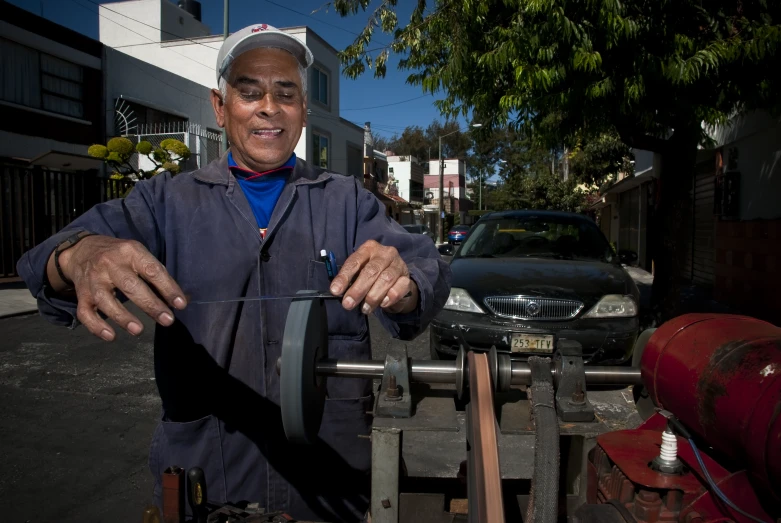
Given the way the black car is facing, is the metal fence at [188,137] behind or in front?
behind

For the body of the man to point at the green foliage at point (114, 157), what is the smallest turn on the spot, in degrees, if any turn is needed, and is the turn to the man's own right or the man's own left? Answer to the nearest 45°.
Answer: approximately 180°

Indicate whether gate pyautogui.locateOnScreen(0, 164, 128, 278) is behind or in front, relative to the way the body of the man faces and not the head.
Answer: behind

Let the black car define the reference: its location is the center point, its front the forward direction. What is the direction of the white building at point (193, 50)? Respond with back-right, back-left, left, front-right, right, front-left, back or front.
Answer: back-right

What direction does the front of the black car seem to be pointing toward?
toward the camera

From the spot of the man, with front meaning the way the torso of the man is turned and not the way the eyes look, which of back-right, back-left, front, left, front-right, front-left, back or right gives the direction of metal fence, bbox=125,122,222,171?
back

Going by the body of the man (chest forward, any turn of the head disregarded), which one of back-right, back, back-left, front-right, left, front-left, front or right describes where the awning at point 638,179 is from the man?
back-left

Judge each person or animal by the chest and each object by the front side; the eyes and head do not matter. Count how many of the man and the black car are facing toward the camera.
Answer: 2

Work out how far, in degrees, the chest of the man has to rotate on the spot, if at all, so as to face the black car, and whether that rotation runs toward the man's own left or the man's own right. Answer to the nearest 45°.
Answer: approximately 135° to the man's own left

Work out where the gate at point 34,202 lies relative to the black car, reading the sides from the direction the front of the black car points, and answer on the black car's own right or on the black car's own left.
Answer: on the black car's own right

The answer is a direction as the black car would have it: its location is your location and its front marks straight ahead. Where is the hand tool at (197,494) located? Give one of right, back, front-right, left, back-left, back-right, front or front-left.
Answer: front

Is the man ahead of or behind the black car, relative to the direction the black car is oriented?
ahead

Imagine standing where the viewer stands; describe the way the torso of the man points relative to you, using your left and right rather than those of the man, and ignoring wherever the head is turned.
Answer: facing the viewer

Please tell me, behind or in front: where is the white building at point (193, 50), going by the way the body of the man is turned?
behind
